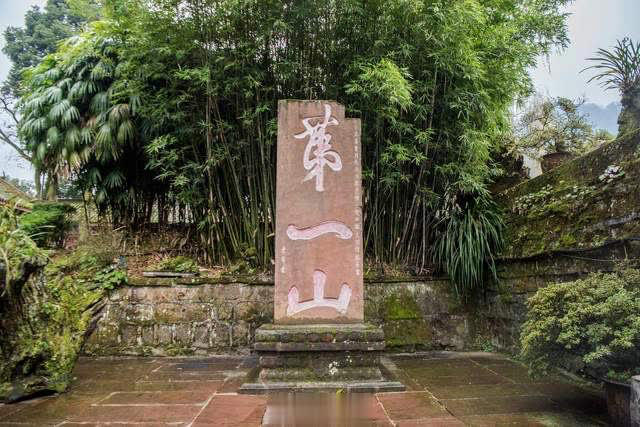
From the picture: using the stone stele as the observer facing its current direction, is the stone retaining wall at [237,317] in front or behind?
behind

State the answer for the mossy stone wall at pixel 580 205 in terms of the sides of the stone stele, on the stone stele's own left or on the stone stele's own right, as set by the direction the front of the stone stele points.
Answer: on the stone stele's own left

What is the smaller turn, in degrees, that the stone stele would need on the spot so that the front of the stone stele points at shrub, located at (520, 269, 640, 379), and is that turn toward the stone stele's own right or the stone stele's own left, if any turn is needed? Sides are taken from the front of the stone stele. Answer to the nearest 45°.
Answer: approximately 45° to the stone stele's own left

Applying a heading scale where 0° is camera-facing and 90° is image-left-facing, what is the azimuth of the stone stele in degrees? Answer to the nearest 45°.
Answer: approximately 0°

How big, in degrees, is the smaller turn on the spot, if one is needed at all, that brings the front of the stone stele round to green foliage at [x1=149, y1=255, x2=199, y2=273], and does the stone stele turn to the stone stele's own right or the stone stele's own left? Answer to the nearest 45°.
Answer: approximately 135° to the stone stele's own right

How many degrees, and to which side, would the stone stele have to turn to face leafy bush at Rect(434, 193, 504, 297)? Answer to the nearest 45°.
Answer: approximately 135° to its left

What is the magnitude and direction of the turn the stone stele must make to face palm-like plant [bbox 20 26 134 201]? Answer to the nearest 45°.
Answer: approximately 135° to its right

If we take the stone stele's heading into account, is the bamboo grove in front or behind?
behind
